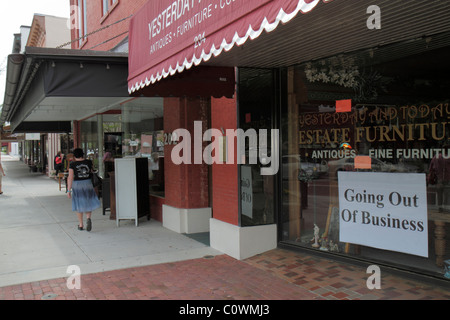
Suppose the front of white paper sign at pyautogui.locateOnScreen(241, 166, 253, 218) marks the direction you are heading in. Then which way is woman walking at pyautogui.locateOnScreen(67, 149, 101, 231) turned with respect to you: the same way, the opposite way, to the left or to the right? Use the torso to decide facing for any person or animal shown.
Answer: to the right

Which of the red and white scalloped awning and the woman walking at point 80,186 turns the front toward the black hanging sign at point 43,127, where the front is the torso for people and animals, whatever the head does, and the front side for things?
the woman walking

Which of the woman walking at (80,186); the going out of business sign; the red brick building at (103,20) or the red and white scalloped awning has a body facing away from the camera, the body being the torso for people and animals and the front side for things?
the woman walking

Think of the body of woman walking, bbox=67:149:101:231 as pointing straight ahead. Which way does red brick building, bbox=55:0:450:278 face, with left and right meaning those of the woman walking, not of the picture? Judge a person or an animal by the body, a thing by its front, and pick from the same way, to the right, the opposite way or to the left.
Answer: to the left

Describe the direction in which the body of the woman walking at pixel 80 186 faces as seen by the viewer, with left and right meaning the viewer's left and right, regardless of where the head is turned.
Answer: facing away from the viewer

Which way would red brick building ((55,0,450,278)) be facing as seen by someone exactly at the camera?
facing the viewer and to the left of the viewer

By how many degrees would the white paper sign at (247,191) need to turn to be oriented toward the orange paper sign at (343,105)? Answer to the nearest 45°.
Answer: approximately 90° to its left

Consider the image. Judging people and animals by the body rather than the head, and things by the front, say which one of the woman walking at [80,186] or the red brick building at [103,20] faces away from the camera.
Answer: the woman walking

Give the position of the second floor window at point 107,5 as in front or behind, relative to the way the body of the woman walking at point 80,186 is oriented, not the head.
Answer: in front

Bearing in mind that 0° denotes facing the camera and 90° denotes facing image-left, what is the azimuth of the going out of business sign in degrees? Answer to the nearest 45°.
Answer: approximately 45°

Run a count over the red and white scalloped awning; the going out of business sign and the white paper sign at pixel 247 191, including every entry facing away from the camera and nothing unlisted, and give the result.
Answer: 0

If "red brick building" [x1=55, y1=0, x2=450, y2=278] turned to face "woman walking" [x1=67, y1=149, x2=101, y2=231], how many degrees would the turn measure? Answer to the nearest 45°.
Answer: approximately 90° to its right

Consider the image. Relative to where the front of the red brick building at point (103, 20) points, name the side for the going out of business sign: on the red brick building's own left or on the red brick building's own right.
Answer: on the red brick building's own left

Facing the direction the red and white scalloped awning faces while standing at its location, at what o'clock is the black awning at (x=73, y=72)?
The black awning is roughly at 3 o'clock from the red and white scalloped awning.

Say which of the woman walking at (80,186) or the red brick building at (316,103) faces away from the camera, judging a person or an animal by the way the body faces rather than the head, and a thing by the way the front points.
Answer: the woman walking

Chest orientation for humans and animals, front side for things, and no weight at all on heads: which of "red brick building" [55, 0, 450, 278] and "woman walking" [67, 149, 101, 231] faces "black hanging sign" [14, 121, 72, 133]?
the woman walking
